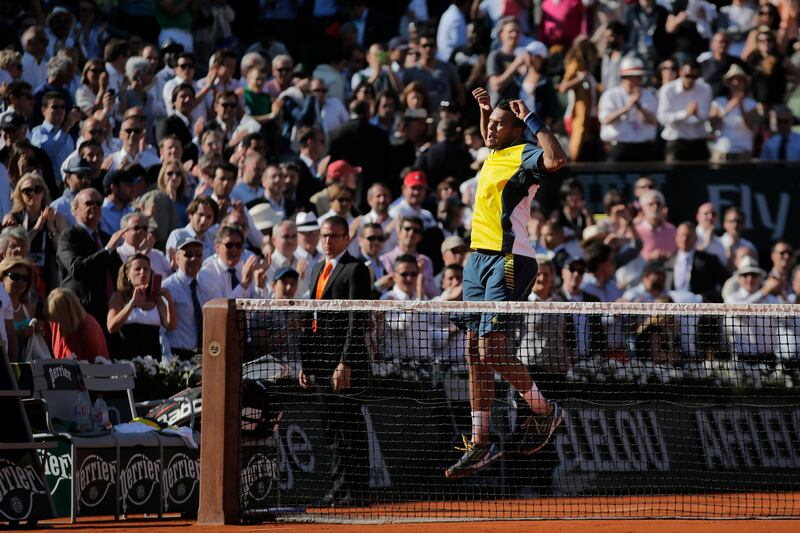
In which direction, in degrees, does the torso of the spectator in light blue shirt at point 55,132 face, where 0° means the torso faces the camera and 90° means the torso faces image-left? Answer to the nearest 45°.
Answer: approximately 315°

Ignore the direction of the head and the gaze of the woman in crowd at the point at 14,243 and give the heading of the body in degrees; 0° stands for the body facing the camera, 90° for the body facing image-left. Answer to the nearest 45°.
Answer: approximately 315°
